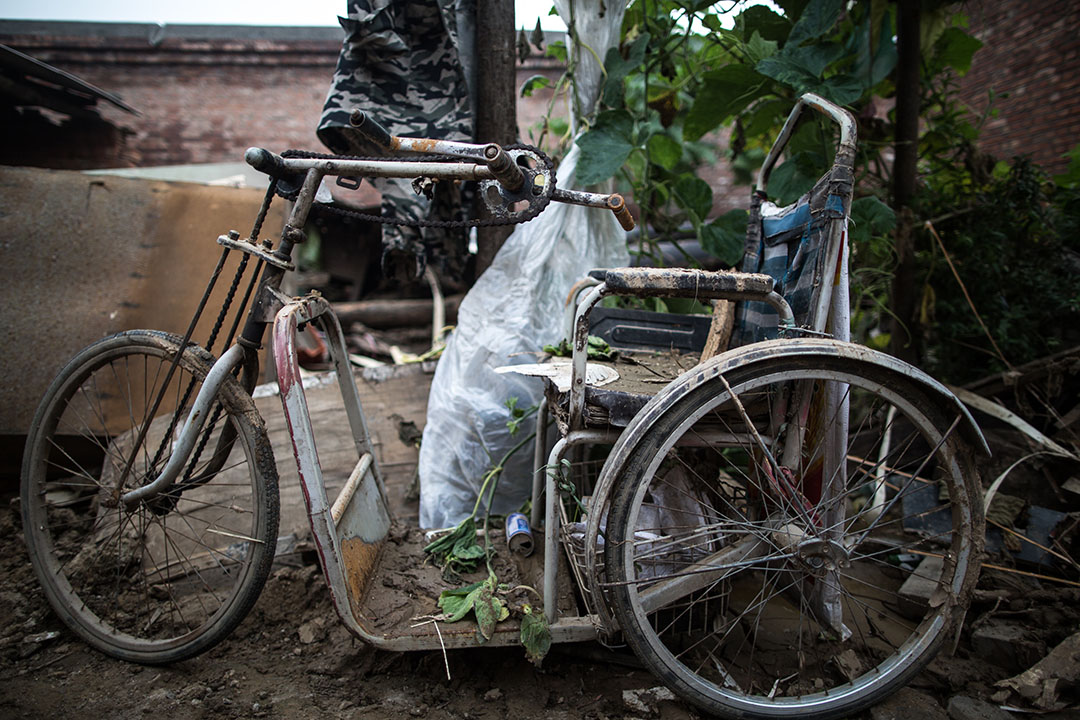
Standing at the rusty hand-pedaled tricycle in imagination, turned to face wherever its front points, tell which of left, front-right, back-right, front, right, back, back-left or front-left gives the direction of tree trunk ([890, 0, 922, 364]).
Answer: back-right

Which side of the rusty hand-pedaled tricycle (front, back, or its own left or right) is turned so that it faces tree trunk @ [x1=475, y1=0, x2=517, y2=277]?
right

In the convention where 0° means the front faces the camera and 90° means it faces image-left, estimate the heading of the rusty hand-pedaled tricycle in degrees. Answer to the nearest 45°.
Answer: approximately 90°

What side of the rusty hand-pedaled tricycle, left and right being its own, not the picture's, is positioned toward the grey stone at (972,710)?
back

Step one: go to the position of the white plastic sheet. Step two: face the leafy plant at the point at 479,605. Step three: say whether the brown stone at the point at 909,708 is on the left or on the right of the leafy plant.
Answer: left

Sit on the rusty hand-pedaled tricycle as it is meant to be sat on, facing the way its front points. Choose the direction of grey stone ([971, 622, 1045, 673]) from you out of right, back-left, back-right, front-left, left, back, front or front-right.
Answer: back
